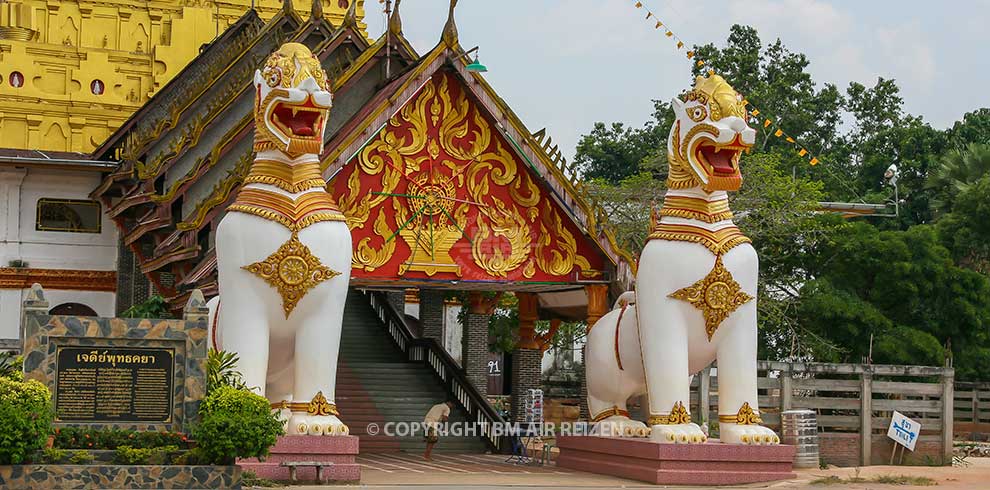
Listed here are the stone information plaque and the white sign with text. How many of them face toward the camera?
2

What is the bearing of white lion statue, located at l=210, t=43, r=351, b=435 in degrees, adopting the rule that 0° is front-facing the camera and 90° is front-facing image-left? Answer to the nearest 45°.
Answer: approximately 315°

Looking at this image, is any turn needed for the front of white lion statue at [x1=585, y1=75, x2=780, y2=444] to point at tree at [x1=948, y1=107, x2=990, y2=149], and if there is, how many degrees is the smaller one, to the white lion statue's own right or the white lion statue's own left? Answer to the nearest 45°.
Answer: approximately 135° to the white lion statue's own left

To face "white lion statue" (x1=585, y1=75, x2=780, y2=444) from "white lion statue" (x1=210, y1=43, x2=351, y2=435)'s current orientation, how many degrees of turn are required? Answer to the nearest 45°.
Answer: approximately 45° to its left

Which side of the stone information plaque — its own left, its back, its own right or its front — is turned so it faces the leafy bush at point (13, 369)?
right

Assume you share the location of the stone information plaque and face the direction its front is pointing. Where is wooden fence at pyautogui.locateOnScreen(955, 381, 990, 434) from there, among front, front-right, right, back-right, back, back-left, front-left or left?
back-left

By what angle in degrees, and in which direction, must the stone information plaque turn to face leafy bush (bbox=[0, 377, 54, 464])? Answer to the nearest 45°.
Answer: approximately 45° to its right

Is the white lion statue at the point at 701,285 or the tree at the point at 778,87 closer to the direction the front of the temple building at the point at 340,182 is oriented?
the white lion statue

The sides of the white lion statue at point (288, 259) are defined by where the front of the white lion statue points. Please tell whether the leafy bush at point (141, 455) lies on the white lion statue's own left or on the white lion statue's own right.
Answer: on the white lion statue's own right

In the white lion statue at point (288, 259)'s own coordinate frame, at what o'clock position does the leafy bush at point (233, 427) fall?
The leafy bush is roughly at 2 o'clock from the white lion statue.

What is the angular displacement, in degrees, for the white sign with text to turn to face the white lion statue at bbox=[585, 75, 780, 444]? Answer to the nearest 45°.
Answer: approximately 45° to its right

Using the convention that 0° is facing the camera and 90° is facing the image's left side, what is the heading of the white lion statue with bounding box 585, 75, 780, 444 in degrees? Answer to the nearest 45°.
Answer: approximately 315°

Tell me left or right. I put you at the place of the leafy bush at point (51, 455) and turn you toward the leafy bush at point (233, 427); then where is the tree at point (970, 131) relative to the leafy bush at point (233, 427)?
left

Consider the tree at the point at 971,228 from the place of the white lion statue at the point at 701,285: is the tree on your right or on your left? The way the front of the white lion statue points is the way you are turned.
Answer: on your left
